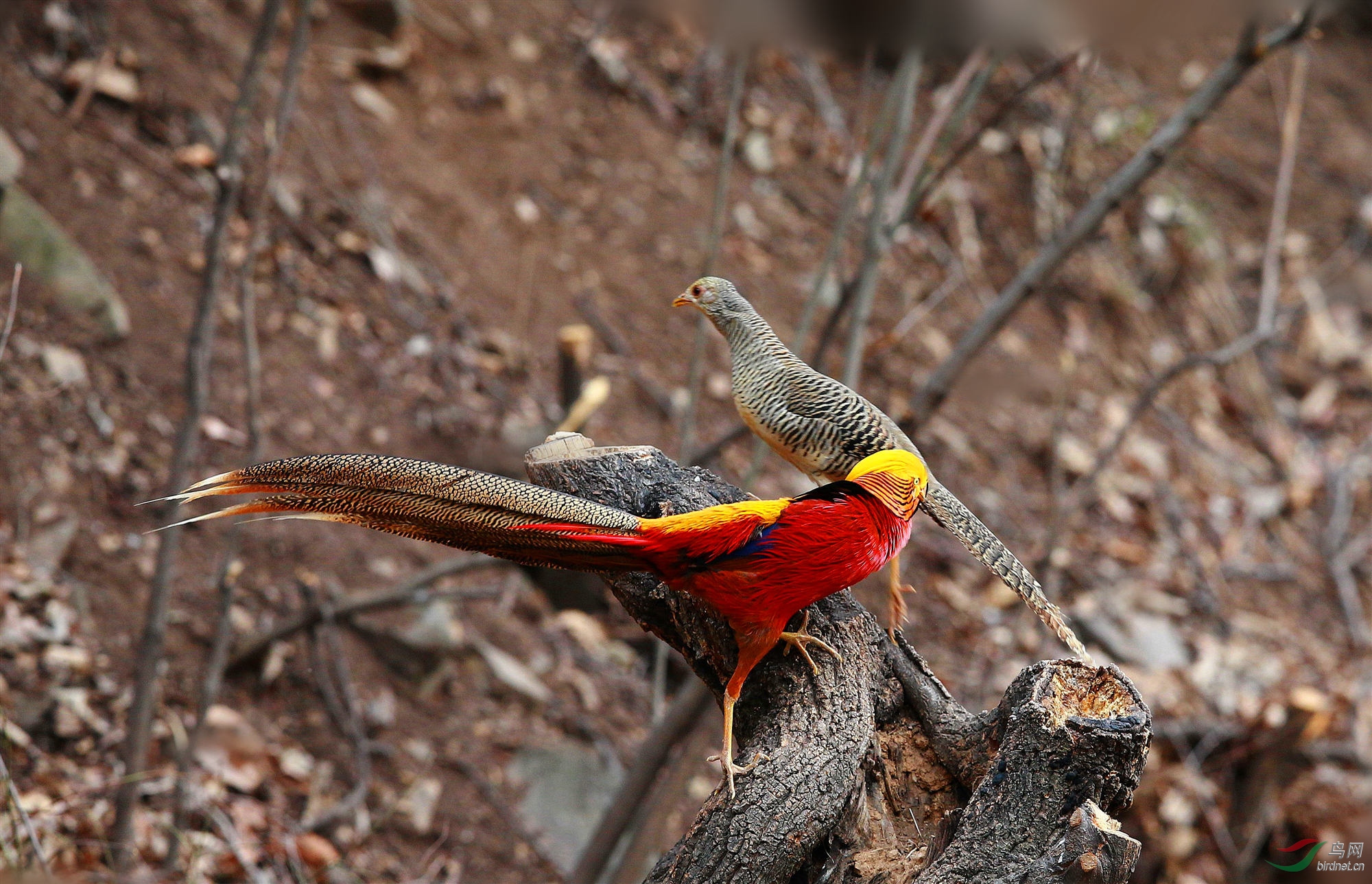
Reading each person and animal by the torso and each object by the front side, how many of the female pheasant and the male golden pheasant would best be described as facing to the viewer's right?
1

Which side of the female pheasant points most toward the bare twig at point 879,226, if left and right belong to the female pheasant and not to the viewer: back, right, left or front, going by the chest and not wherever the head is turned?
right

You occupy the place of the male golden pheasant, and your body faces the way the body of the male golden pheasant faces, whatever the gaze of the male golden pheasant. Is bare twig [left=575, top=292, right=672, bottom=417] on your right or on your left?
on your left

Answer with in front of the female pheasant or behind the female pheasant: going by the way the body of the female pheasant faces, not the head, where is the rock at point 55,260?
in front

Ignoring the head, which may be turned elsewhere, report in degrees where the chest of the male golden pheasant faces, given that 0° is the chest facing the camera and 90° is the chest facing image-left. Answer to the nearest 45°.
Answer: approximately 270°

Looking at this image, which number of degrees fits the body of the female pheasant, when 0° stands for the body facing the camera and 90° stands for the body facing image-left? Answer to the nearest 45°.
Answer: approximately 90°

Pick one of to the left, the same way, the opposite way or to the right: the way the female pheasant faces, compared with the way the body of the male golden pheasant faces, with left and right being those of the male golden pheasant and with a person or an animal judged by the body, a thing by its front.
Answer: the opposite way

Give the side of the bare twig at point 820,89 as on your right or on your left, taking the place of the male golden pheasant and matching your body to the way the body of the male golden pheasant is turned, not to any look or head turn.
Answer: on your left
